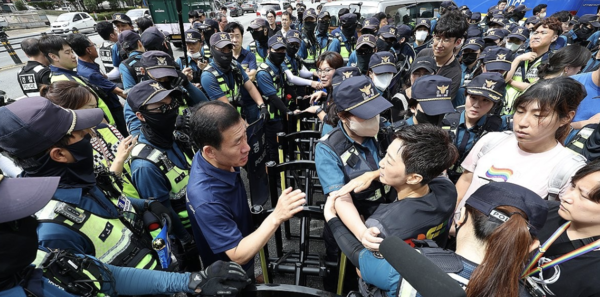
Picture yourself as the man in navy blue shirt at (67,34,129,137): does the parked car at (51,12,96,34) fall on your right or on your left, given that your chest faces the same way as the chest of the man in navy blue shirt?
on your left

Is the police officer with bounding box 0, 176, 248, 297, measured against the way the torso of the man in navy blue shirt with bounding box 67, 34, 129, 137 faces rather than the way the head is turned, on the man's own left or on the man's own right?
on the man's own right

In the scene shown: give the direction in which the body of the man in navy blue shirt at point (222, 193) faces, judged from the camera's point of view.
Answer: to the viewer's right

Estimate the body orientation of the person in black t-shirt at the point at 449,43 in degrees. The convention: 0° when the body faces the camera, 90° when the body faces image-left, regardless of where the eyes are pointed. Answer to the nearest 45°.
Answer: approximately 45°

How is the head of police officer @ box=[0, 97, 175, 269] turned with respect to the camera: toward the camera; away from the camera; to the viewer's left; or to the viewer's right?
to the viewer's right

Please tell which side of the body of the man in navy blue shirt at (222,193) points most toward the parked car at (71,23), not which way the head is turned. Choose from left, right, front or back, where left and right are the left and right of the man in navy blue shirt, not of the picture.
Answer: left

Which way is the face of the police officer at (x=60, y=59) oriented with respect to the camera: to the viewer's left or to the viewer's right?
to the viewer's right

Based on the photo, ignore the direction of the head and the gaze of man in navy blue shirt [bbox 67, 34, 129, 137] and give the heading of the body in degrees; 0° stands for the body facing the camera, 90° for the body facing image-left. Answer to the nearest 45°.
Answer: approximately 270°

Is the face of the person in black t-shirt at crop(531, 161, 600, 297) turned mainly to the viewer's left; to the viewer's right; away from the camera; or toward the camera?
to the viewer's left

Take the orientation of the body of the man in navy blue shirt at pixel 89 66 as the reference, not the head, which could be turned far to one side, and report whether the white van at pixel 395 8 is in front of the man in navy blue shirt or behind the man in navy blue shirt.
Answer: in front
